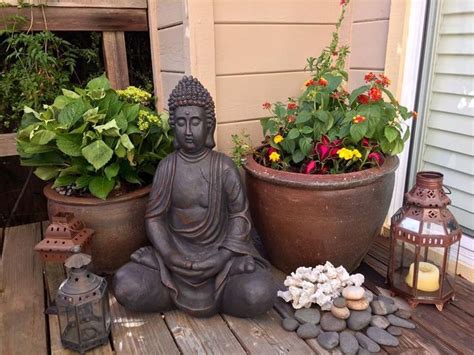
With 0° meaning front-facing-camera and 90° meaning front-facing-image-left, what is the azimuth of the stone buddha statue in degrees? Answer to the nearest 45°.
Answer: approximately 0°

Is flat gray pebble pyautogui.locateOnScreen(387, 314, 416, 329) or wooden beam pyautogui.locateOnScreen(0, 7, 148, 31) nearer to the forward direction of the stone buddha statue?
the flat gray pebble

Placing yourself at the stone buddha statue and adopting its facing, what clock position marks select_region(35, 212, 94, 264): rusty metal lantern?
The rusty metal lantern is roughly at 3 o'clock from the stone buddha statue.

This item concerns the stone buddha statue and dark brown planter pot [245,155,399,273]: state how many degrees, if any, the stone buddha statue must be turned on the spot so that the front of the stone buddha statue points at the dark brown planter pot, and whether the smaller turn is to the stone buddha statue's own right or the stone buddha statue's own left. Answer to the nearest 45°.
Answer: approximately 90° to the stone buddha statue's own left

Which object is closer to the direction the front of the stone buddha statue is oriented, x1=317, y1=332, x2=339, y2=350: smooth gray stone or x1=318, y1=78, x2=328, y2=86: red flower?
the smooth gray stone

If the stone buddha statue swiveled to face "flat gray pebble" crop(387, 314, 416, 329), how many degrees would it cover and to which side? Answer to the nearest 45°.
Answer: approximately 90° to its left

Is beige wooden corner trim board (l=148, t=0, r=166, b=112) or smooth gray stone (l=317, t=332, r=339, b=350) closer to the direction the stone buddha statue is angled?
the smooth gray stone

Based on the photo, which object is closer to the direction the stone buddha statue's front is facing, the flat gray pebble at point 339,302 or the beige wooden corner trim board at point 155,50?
the flat gray pebble

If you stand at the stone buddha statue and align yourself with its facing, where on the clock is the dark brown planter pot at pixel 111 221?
The dark brown planter pot is roughly at 4 o'clock from the stone buddha statue.

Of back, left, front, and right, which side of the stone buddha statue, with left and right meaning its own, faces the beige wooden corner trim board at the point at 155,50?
back

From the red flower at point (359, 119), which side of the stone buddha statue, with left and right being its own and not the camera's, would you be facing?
left

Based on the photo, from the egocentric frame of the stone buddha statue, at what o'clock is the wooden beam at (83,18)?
The wooden beam is roughly at 5 o'clock from the stone buddha statue.

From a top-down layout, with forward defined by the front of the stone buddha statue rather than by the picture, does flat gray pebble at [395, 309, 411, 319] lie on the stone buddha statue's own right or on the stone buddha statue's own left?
on the stone buddha statue's own left
